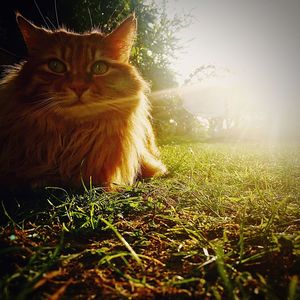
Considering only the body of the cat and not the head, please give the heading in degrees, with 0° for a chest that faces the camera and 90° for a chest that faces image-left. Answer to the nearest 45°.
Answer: approximately 0°
